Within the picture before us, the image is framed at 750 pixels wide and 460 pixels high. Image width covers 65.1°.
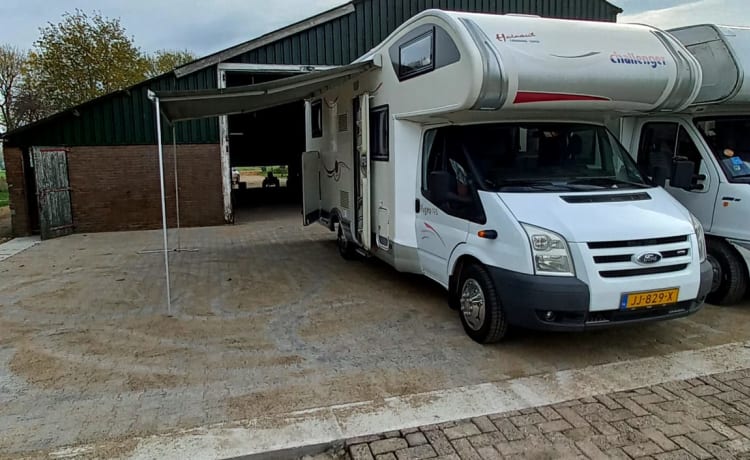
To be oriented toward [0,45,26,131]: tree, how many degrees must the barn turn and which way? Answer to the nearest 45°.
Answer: approximately 135° to its right

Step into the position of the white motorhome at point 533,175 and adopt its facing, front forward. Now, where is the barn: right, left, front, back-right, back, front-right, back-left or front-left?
back

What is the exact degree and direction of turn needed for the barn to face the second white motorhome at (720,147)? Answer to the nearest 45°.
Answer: approximately 45° to its left

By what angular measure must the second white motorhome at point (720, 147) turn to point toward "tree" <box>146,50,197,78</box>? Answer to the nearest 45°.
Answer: approximately 180°

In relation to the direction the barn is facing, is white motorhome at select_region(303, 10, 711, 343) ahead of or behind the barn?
ahead

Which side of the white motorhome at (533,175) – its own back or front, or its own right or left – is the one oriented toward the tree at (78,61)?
back

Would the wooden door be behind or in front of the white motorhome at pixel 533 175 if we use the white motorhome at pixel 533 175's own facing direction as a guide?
behind

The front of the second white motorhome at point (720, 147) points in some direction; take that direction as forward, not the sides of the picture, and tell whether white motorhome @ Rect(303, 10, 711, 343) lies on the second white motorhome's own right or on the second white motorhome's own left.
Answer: on the second white motorhome's own right

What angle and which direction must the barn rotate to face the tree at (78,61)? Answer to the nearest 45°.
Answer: approximately 135° to its right

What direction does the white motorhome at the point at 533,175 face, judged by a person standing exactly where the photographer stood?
facing the viewer and to the right of the viewer

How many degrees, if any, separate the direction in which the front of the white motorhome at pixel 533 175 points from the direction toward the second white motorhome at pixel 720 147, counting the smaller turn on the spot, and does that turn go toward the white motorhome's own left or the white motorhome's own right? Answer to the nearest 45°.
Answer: approximately 90° to the white motorhome's own left

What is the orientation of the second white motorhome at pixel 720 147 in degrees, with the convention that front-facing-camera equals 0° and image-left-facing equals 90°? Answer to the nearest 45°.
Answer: approximately 315°

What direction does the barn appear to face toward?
toward the camera

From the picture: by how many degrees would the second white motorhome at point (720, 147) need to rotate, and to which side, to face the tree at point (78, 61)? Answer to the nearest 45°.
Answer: approximately 135° to its right

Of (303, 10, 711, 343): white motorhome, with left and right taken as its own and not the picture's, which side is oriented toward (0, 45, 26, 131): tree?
back
